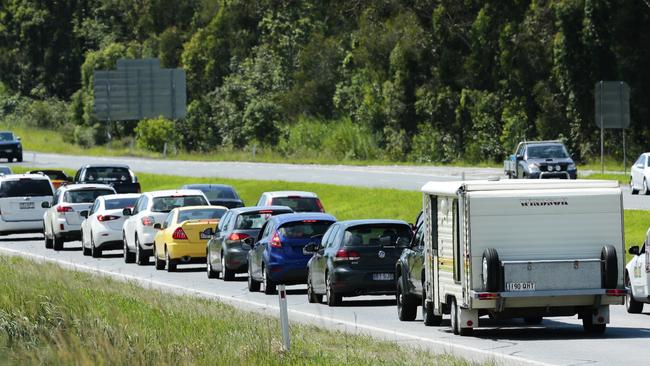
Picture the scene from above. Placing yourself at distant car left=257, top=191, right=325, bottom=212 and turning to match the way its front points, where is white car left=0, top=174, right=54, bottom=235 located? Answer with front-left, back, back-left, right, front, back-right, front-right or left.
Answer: front-left

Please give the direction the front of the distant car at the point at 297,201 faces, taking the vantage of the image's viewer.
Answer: facing away from the viewer

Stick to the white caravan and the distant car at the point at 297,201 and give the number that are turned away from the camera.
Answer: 2

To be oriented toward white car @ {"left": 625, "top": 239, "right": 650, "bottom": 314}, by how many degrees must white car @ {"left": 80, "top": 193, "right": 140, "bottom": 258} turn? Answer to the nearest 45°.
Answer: approximately 180°

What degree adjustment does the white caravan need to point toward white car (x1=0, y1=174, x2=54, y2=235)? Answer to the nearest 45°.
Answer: approximately 45° to its left

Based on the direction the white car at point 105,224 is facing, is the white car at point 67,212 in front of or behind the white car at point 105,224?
in front

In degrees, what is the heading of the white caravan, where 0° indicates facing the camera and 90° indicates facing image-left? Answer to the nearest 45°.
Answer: approximately 180°

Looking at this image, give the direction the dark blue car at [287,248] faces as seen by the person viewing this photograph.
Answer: facing away from the viewer and to the left of the viewer

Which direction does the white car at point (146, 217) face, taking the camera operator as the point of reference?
facing away from the viewer and to the left of the viewer

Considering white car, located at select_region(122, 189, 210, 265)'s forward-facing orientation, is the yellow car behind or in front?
behind
